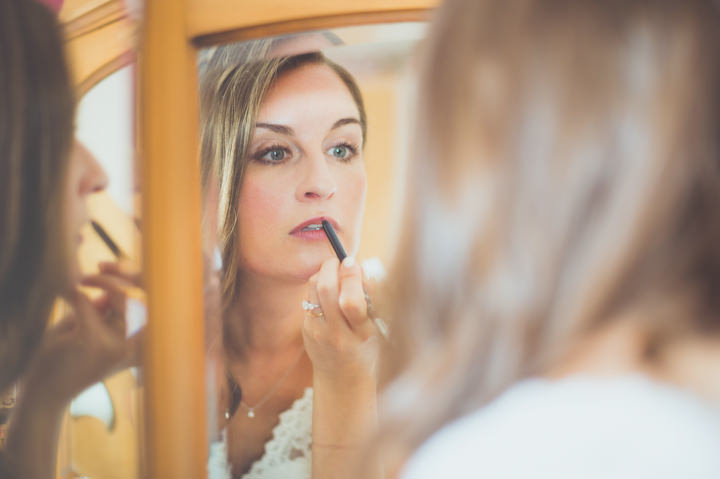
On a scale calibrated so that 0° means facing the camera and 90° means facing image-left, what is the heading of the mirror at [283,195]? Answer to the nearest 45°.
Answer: approximately 0°
